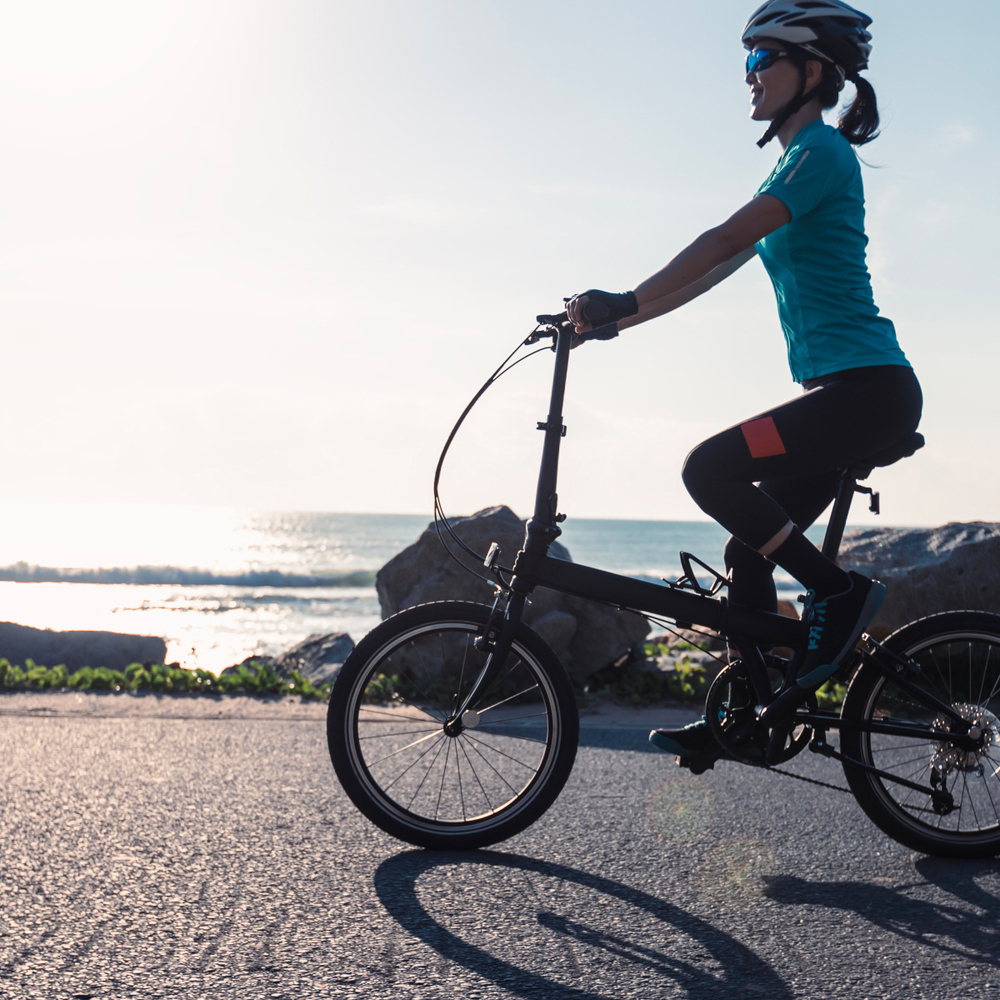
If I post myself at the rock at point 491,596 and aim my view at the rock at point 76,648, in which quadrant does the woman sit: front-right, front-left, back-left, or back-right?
back-left

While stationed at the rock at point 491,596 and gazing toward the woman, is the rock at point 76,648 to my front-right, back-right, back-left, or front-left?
back-right

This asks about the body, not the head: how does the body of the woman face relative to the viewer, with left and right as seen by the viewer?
facing to the left of the viewer

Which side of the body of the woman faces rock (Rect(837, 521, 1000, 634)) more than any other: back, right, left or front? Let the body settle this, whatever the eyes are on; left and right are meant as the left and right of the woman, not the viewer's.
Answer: right

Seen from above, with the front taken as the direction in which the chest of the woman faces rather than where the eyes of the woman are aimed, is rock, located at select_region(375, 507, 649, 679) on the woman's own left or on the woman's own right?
on the woman's own right

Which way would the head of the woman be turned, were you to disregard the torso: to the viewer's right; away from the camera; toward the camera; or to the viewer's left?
to the viewer's left

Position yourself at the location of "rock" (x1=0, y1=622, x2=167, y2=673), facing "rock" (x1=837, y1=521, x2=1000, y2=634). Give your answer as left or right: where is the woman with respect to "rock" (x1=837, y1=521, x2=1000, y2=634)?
right
